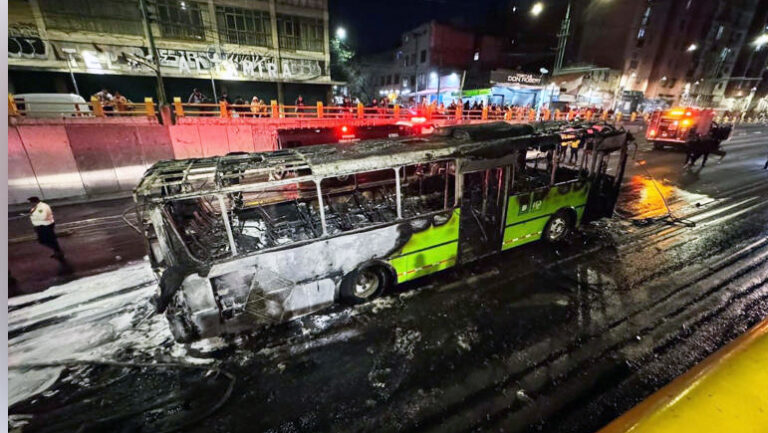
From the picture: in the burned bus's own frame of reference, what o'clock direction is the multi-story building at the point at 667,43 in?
The multi-story building is roughly at 12 o'clock from the burned bus.

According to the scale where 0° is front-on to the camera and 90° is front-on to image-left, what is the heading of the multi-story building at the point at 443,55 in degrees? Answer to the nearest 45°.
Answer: approximately 45°

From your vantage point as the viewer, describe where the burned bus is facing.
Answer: facing away from the viewer and to the right of the viewer

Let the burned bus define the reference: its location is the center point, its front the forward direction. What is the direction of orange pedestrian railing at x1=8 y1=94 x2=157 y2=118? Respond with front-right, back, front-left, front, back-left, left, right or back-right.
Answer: left

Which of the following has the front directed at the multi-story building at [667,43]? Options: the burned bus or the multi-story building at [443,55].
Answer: the burned bus

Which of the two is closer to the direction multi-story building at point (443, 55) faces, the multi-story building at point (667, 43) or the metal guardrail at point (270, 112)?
the metal guardrail

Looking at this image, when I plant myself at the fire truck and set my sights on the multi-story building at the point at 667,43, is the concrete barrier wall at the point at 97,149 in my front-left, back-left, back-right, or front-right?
back-left

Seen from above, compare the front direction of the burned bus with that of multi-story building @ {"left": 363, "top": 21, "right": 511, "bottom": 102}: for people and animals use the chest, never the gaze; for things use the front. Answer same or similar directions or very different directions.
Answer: very different directions

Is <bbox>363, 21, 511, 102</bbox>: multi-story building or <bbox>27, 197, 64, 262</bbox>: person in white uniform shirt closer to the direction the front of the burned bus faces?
the multi-story building

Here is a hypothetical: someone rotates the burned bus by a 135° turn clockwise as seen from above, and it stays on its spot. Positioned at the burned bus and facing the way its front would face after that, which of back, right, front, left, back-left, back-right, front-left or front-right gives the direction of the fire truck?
back-left

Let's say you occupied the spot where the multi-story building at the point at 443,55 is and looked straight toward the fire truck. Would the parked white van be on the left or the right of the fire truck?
right
